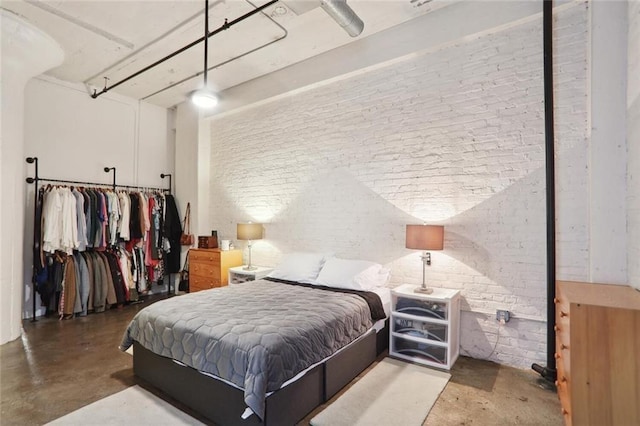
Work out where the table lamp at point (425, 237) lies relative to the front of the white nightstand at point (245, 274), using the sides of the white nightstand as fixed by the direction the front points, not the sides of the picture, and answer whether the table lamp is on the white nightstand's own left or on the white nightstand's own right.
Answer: on the white nightstand's own left

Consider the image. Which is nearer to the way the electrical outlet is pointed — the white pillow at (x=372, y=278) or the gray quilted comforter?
the gray quilted comforter

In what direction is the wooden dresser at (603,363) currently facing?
to the viewer's left

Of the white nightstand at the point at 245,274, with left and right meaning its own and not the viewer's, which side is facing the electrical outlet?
left

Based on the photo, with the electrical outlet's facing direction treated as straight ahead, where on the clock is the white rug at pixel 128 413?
The white rug is roughly at 12 o'clock from the electrical outlet.

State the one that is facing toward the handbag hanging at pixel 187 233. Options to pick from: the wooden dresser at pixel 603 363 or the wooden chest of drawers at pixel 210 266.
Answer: the wooden dresser

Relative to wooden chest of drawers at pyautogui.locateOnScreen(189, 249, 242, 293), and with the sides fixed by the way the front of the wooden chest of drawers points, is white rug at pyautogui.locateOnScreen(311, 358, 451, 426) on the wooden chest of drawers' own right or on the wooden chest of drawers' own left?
on the wooden chest of drawers' own left

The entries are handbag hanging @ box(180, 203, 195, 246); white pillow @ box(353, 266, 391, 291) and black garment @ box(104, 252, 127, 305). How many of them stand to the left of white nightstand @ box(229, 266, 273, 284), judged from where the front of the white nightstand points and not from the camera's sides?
1

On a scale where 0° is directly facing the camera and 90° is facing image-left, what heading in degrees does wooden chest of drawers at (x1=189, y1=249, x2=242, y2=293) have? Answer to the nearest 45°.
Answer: approximately 45°
